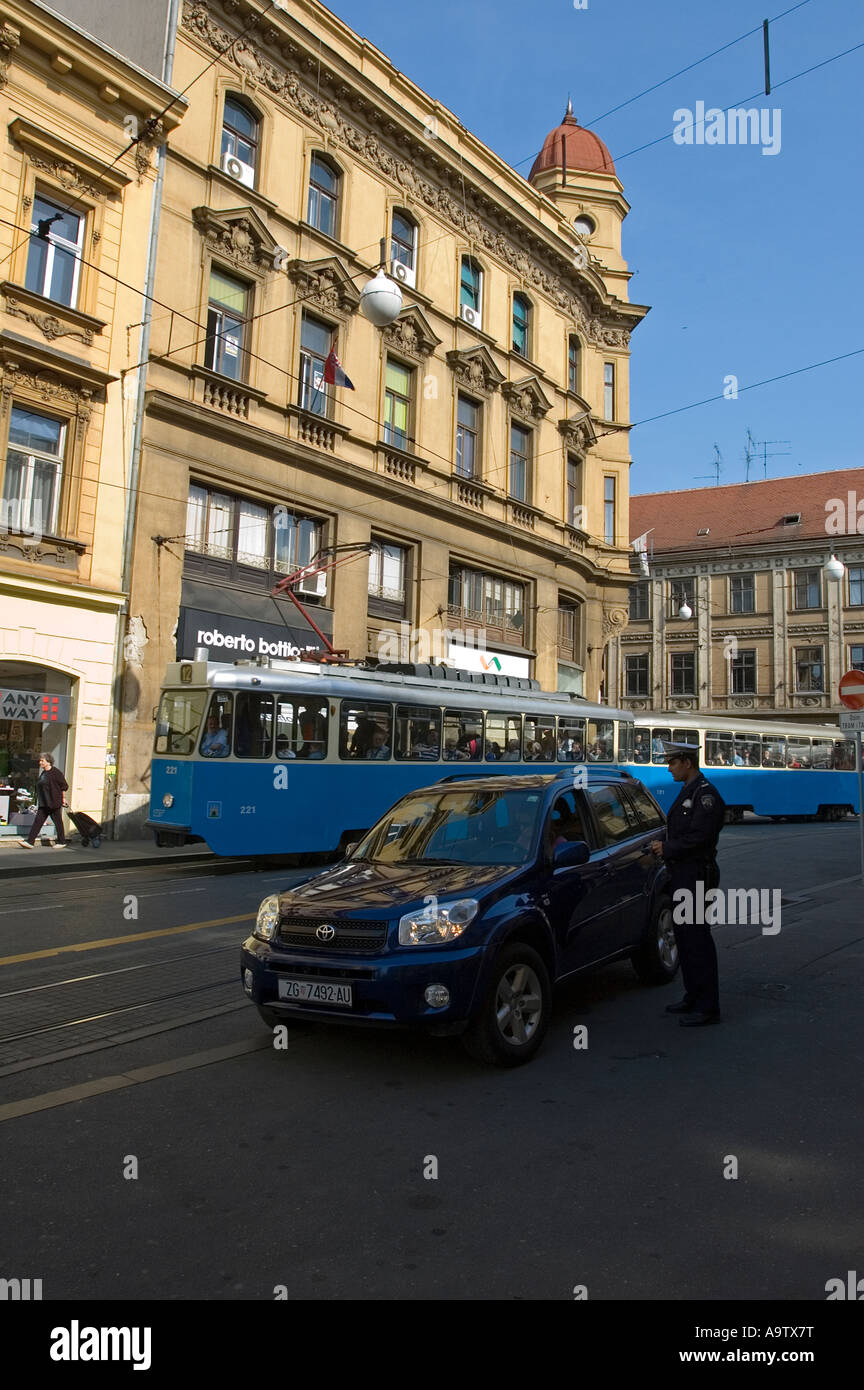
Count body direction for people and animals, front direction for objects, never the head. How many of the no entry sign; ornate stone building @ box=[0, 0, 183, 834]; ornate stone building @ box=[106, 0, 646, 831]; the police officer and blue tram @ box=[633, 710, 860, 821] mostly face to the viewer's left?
2

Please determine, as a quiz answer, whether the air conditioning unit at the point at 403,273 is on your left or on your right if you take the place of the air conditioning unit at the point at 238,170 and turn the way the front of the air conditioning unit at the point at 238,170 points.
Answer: on your left

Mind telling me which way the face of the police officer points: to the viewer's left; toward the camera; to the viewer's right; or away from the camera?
to the viewer's left

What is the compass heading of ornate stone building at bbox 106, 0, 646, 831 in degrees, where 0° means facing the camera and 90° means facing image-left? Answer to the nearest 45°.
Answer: approximately 315°

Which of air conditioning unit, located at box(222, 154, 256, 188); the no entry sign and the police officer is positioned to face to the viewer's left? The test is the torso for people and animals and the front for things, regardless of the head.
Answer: the police officer

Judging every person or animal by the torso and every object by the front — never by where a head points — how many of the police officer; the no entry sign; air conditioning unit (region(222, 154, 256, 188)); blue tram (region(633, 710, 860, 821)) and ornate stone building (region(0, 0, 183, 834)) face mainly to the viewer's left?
2

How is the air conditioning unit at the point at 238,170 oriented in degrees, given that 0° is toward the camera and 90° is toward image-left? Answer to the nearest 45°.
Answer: approximately 315°

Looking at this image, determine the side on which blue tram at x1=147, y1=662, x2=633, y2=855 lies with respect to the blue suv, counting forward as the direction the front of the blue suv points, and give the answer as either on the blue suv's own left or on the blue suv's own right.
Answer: on the blue suv's own right
